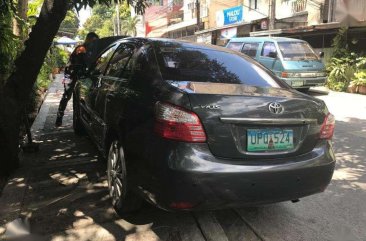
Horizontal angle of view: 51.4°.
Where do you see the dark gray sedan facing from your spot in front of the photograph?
facing away from the viewer and to the left of the viewer

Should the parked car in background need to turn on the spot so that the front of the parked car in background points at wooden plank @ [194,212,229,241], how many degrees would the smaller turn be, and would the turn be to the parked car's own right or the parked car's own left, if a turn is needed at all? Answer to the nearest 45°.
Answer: approximately 45° to the parked car's own right

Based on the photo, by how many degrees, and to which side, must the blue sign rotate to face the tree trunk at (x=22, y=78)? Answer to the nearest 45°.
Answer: approximately 45° to its left

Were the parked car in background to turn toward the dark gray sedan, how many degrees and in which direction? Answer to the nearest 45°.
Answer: approximately 45° to its right

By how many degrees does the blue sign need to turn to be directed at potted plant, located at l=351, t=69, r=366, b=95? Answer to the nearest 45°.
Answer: approximately 45° to its left

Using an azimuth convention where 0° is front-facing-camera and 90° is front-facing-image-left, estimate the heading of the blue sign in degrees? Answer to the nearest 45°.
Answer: approximately 45°

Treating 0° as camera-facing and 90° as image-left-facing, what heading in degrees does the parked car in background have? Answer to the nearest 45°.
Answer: approximately 315°
